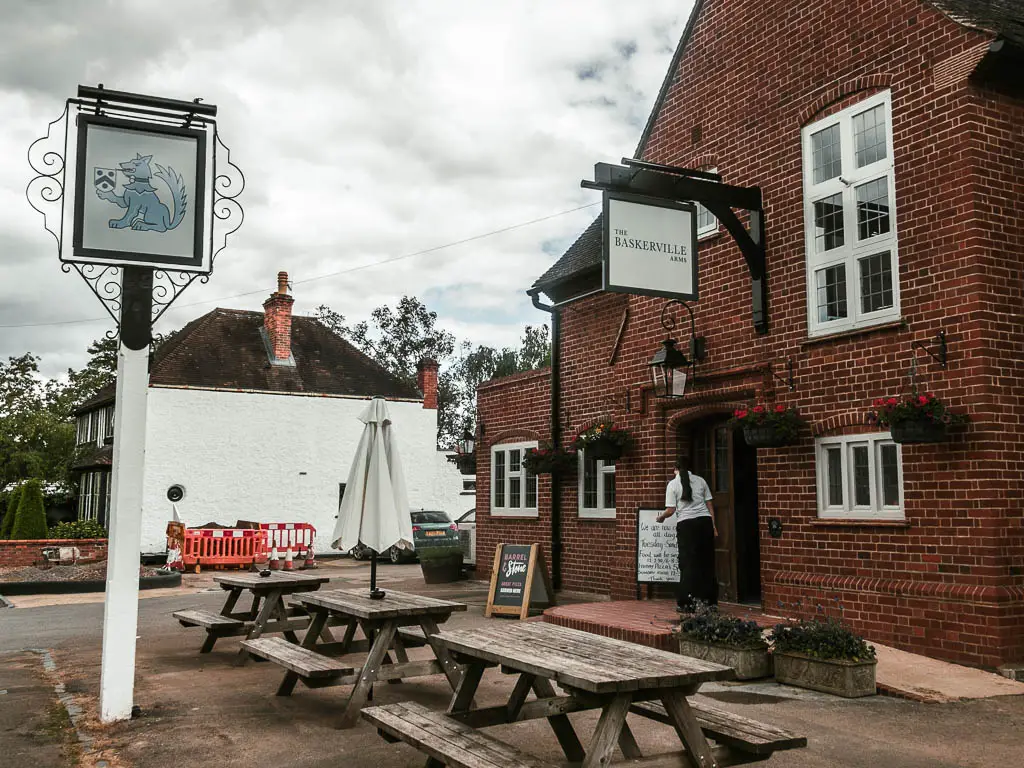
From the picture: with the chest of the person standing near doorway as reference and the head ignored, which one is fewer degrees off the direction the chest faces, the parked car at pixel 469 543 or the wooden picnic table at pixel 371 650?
the parked car

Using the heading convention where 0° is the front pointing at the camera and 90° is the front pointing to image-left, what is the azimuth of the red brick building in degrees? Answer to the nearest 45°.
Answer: approximately 45°

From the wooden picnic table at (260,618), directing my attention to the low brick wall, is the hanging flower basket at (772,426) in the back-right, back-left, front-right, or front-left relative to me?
back-right

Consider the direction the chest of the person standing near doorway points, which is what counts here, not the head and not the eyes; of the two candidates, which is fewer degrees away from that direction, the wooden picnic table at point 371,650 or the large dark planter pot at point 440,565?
the large dark planter pot

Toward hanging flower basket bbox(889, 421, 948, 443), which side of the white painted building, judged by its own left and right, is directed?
left

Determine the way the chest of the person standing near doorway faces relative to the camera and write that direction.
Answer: away from the camera

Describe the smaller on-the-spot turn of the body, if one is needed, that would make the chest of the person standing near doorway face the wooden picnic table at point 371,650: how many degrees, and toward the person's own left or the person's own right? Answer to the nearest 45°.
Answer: approximately 135° to the person's own left
